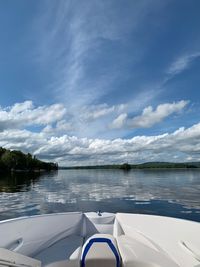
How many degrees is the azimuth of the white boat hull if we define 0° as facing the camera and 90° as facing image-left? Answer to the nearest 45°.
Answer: approximately 180°
